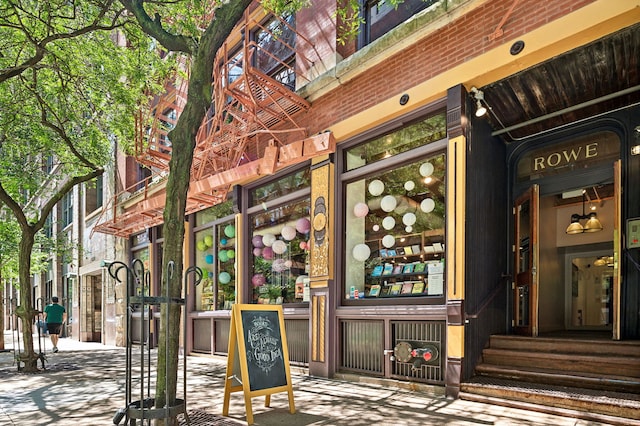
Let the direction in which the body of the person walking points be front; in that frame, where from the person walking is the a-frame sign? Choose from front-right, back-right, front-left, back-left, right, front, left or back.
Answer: back

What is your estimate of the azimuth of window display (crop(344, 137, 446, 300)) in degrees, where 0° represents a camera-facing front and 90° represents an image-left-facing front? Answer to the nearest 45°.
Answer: approximately 45°

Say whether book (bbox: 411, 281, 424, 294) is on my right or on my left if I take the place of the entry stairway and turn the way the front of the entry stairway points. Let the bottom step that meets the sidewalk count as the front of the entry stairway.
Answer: on my right

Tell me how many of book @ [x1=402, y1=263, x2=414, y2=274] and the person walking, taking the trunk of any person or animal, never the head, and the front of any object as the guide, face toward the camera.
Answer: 1

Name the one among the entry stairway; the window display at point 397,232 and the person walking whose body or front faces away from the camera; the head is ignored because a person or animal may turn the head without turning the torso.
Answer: the person walking

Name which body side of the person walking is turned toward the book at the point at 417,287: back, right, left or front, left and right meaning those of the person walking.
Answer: back

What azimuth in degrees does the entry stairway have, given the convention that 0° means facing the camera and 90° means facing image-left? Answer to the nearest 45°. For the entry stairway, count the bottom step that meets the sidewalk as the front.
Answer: approximately 45°

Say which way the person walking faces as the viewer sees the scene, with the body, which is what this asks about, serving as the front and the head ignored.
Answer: away from the camera
